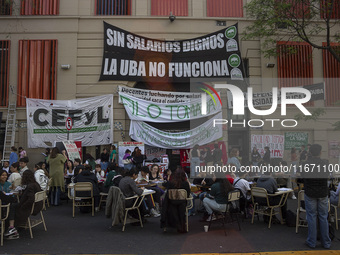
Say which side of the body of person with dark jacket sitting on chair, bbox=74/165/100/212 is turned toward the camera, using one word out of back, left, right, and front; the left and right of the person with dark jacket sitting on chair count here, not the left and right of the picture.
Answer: back

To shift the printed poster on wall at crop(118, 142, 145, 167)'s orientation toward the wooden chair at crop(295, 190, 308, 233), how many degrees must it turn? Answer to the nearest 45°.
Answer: approximately 45° to its left

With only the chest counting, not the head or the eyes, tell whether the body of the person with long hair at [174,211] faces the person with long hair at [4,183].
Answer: no

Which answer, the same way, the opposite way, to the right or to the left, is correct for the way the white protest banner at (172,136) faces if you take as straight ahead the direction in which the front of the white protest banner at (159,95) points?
the same way

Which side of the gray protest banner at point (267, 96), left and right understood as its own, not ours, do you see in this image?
front

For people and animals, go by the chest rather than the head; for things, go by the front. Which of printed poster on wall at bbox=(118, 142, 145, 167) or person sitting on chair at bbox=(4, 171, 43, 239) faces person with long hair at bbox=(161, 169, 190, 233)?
the printed poster on wall

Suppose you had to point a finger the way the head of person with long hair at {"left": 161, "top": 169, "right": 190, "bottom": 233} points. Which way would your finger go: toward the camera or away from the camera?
away from the camera

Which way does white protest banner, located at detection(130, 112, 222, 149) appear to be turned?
toward the camera

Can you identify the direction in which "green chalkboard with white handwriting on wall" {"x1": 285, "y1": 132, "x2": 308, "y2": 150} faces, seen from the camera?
facing the viewer

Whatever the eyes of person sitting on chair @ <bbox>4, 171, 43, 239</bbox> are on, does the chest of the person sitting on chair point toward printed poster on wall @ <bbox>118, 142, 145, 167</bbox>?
no

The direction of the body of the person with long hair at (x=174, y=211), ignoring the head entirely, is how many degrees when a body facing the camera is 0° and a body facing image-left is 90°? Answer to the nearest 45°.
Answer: approximately 180°

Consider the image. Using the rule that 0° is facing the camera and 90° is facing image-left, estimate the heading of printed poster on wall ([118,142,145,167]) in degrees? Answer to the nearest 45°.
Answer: approximately 0°

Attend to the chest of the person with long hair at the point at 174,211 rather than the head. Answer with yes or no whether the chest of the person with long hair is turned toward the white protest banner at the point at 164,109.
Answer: yes

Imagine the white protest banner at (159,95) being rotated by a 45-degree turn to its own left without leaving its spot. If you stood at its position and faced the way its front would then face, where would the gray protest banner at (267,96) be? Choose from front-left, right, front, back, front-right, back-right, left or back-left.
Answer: front-left

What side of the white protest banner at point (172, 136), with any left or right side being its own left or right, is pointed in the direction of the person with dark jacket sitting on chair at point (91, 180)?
front
